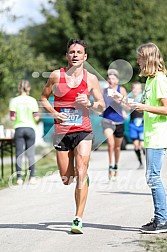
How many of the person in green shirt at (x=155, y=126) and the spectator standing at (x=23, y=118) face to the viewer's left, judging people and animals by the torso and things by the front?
1

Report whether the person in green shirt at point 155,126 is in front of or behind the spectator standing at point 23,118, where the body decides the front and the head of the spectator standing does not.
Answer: behind

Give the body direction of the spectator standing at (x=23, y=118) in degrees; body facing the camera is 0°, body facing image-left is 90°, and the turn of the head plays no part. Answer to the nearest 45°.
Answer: approximately 180°

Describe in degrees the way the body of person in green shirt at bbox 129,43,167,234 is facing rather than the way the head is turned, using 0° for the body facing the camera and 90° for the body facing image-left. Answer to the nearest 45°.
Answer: approximately 90°

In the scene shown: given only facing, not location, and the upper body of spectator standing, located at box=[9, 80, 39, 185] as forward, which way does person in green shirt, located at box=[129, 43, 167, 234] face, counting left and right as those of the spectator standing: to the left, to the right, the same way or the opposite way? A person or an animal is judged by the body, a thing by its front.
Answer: to the left

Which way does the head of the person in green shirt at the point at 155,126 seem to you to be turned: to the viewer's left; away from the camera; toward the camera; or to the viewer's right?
to the viewer's left

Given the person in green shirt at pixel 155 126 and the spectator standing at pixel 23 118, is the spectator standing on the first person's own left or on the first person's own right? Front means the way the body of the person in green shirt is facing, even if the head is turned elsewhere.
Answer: on the first person's own right

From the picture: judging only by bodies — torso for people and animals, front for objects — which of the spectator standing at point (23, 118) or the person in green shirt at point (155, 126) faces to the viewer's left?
the person in green shirt
